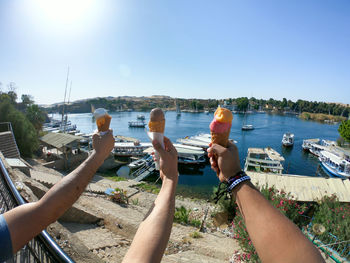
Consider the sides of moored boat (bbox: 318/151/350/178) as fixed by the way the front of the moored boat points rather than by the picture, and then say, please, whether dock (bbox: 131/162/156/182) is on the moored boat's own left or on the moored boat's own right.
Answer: on the moored boat's own left

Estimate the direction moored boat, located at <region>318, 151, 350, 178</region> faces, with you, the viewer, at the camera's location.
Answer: facing away from the viewer and to the left of the viewer

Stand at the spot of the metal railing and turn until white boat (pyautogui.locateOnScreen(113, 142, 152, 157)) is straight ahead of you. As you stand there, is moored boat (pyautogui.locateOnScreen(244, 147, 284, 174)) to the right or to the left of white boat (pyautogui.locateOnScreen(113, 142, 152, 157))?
right

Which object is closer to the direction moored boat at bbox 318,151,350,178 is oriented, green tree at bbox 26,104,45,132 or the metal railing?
the green tree

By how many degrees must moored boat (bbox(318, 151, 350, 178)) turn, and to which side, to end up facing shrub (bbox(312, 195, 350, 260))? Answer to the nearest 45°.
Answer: approximately 135° to its left

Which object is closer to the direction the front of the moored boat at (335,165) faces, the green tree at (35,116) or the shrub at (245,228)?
the green tree
